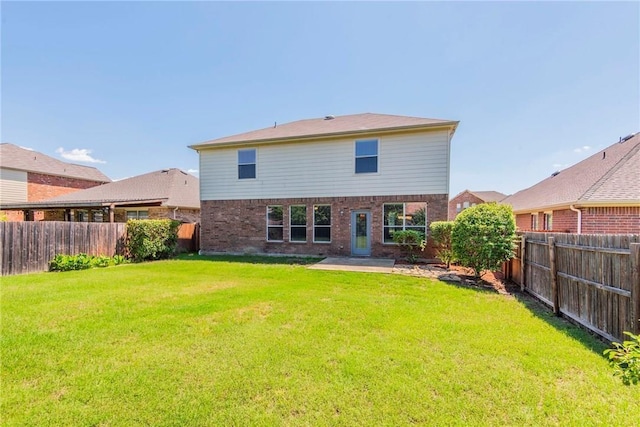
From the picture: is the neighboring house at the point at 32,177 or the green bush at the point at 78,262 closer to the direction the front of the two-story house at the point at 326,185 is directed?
the neighboring house

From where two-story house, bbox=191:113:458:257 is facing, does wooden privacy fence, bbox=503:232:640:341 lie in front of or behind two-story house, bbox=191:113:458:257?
behind

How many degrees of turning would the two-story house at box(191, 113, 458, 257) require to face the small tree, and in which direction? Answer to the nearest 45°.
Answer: approximately 135° to its right

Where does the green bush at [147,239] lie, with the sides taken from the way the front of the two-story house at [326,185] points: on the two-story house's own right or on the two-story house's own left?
on the two-story house's own left

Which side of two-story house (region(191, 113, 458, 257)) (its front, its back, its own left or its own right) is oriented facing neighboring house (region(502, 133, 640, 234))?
right

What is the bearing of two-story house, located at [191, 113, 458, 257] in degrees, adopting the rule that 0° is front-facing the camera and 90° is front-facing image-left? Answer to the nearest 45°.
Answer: approximately 180°

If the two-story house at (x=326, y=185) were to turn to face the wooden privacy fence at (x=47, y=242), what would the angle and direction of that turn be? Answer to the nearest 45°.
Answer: approximately 90° to its left

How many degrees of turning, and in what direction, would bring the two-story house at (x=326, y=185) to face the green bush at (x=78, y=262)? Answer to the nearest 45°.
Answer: approximately 90° to its left
